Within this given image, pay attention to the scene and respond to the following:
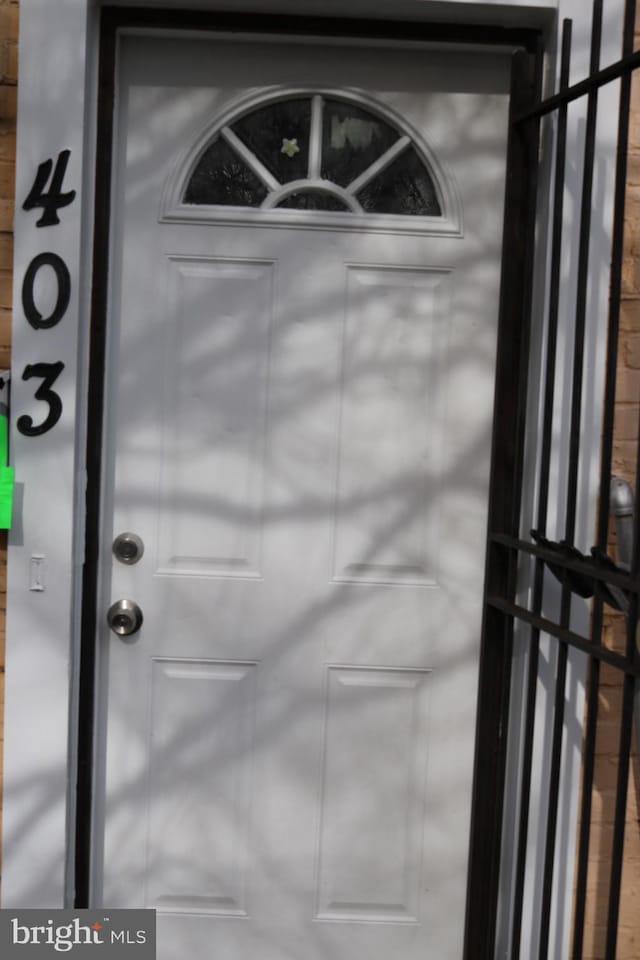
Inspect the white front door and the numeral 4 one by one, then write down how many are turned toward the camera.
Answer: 2

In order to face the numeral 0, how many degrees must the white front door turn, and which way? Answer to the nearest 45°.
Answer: approximately 90° to its right

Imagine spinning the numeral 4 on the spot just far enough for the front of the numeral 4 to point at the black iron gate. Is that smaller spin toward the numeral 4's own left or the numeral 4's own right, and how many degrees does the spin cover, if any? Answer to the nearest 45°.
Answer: approximately 90° to the numeral 4's own left

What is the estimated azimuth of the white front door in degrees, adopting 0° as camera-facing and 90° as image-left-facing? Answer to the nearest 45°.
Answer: approximately 0°
